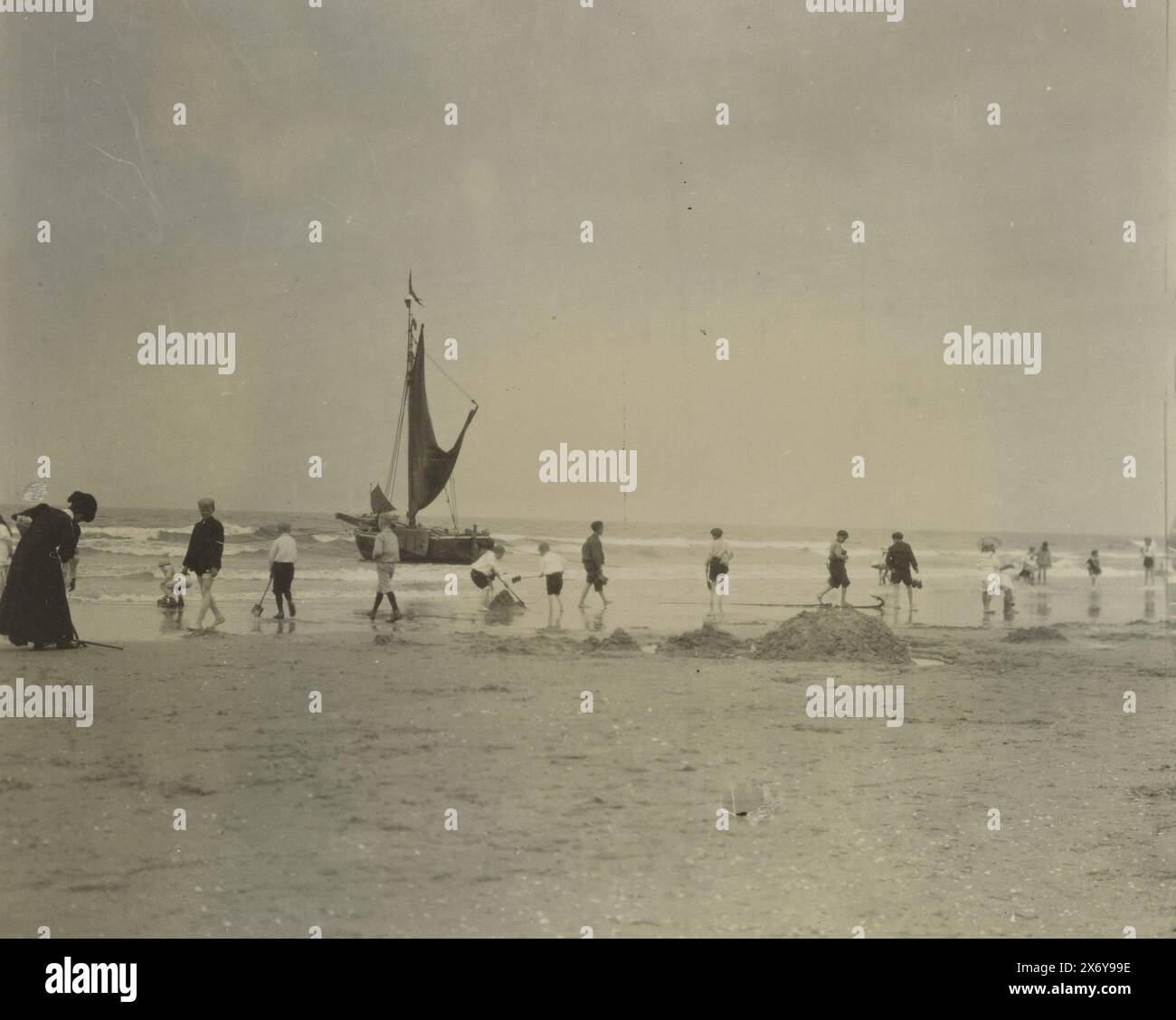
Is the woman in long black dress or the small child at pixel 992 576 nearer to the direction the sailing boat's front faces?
the woman in long black dress

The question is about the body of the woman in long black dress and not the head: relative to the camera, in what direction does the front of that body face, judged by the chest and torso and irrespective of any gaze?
to the viewer's right

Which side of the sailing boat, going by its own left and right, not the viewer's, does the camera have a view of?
left

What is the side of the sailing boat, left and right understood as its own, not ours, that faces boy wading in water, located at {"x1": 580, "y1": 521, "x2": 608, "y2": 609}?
back

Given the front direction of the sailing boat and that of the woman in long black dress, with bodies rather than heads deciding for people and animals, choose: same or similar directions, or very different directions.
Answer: very different directions

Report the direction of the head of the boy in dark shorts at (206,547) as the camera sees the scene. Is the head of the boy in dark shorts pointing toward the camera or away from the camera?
toward the camera
